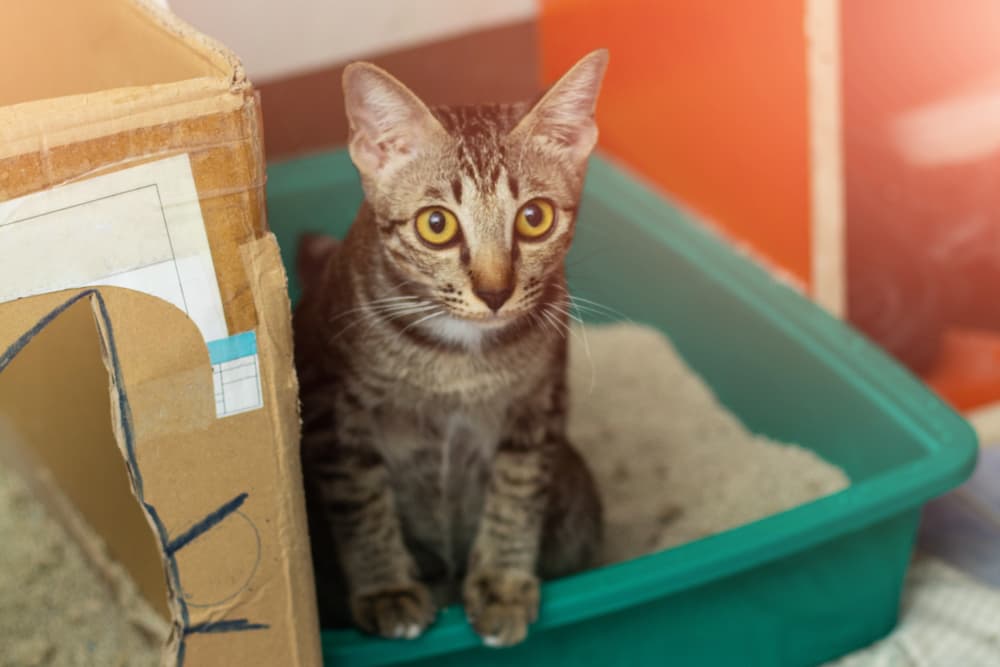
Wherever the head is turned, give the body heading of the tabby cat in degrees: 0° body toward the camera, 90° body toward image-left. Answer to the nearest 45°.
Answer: approximately 0°
